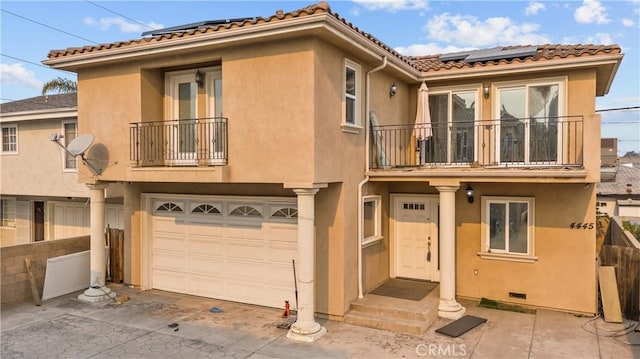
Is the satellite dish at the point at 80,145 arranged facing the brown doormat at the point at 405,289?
no

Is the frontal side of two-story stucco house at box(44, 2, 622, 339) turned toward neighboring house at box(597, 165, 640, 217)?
no

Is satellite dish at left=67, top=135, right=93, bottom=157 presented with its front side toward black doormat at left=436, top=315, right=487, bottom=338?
no

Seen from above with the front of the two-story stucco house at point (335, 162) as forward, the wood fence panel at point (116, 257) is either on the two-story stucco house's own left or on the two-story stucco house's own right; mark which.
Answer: on the two-story stucco house's own right

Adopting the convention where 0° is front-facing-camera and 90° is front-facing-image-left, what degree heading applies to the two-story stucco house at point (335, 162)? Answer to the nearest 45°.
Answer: approximately 45°

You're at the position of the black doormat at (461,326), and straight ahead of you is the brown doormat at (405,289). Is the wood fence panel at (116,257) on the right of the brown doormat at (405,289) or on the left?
left

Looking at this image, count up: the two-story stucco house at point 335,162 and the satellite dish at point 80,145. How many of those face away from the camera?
0

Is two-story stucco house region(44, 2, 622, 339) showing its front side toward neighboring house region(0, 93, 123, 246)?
no

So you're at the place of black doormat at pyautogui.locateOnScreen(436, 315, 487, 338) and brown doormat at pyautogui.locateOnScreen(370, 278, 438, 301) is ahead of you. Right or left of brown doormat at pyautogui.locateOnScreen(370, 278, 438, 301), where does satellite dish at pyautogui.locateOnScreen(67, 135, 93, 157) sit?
left
